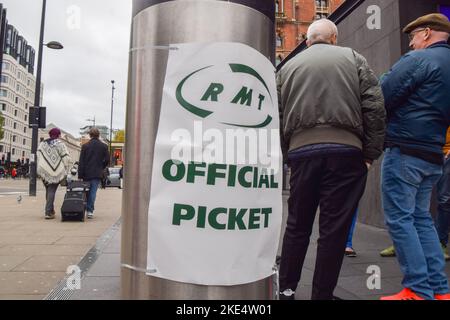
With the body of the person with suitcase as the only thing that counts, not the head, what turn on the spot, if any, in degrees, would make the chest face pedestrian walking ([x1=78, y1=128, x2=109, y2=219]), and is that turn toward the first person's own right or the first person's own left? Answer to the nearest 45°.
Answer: approximately 90° to the first person's own right

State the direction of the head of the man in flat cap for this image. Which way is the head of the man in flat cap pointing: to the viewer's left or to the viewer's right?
to the viewer's left

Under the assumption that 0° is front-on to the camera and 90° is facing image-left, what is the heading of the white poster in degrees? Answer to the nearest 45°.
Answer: approximately 0°

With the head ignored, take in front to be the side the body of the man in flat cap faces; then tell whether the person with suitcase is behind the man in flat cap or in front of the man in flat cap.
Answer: in front

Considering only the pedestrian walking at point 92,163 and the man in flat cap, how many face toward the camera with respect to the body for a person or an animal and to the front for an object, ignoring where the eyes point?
0

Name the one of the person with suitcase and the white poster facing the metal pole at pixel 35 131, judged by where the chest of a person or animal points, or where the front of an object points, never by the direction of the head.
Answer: the person with suitcase

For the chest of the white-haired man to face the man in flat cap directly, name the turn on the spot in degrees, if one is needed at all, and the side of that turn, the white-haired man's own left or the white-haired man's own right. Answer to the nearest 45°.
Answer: approximately 45° to the white-haired man's own right

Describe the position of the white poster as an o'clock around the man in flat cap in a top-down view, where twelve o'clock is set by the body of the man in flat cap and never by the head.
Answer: The white poster is roughly at 10 o'clock from the man in flat cap.

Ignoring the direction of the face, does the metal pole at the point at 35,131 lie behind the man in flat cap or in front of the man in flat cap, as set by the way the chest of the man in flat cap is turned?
in front

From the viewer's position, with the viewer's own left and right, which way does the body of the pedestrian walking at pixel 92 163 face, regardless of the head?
facing away from the viewer

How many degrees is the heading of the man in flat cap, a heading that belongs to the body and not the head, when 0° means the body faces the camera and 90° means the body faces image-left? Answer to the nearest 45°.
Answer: approximately 90°

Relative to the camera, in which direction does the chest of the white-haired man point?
away from the camera
